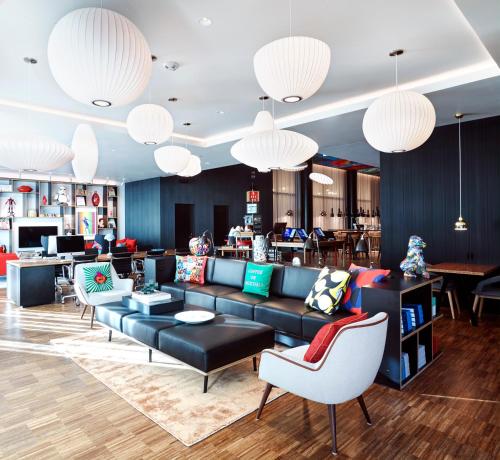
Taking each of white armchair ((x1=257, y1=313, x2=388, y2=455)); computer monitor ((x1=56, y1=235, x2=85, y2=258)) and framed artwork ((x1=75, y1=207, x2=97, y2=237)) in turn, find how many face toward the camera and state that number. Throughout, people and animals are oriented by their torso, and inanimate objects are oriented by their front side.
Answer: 2

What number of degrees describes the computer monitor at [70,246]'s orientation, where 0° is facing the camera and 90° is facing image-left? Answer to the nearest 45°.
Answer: approximately 0°

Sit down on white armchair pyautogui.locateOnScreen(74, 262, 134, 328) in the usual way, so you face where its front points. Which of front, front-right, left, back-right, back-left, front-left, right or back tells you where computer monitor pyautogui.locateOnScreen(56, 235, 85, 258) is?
back-left

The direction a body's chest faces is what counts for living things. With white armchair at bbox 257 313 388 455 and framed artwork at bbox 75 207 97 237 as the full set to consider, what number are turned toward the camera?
1

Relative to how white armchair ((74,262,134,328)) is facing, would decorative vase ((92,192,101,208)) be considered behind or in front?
behind

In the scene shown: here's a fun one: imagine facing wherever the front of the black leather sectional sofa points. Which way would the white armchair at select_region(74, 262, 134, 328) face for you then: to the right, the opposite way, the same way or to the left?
to the left
